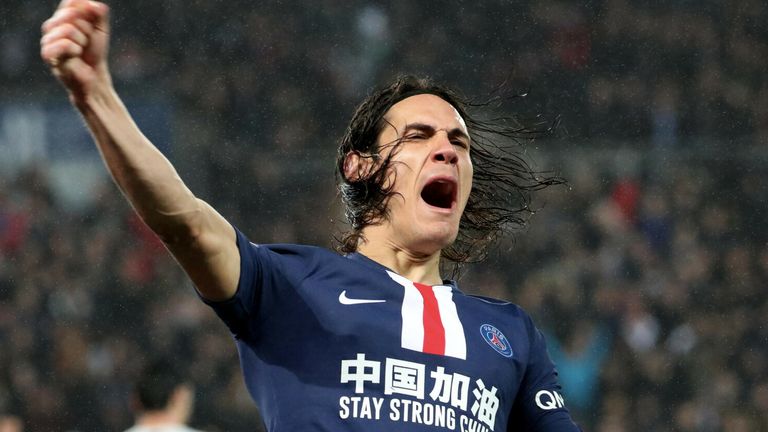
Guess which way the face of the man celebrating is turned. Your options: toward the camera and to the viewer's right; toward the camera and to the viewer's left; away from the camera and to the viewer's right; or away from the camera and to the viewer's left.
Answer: toward the camera and to the viewer's right

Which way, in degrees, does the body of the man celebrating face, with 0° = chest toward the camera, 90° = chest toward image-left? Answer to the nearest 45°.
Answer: approximately 315°
